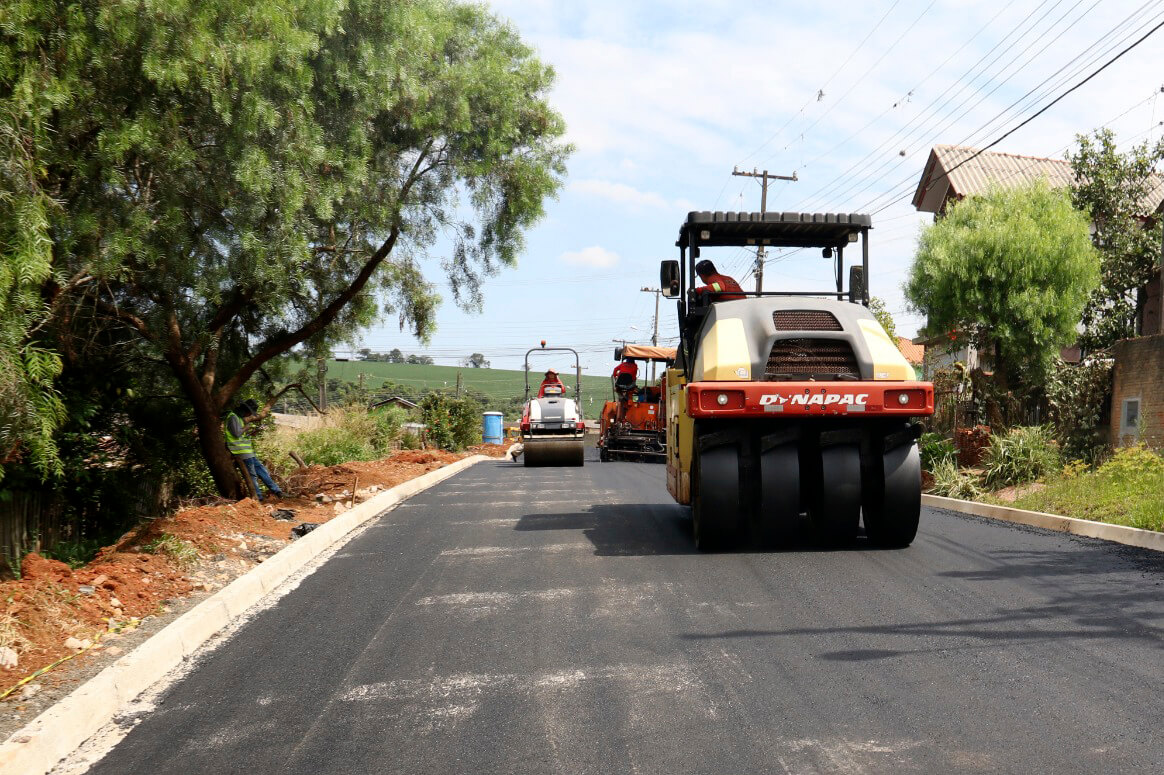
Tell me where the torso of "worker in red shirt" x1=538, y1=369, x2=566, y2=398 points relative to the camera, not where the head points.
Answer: toward the camera

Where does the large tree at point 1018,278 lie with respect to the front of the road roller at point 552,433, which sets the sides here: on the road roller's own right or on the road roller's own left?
on the road roller's own left

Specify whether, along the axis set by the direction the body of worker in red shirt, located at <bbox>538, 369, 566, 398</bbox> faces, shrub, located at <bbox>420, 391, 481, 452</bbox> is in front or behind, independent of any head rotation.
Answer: behind

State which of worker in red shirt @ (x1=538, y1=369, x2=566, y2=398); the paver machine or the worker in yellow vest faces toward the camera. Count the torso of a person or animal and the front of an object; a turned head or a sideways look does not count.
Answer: the worker in red shirt

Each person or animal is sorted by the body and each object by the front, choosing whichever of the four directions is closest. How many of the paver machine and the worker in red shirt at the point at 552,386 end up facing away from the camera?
1

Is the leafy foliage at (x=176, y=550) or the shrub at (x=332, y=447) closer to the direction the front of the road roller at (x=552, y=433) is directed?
the leafy foliage

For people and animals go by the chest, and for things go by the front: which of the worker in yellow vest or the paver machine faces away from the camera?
the paver machine

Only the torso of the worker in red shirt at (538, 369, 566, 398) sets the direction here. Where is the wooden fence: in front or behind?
in front

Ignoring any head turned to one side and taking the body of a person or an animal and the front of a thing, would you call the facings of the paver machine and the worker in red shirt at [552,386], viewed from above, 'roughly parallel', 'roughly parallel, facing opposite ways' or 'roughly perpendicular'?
roughly parallel, facing opposite ways

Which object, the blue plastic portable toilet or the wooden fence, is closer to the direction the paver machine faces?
the blue plastic portable toilet

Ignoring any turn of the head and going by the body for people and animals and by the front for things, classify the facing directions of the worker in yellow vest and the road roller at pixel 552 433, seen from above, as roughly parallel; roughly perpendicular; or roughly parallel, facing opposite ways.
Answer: roughly perpendicular

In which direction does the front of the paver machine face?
away from the camera

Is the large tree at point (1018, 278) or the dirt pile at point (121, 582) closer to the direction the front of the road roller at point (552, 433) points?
the dirt pile

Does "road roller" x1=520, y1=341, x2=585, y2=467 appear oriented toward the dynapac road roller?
yes
